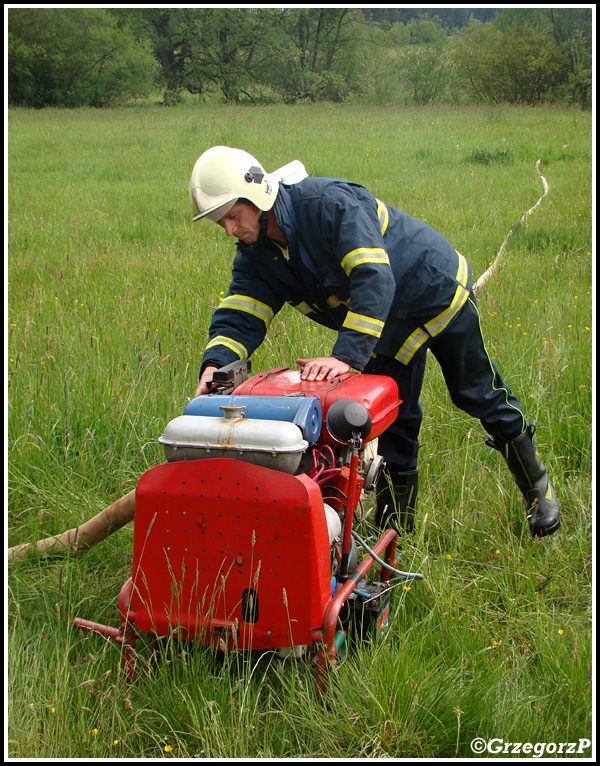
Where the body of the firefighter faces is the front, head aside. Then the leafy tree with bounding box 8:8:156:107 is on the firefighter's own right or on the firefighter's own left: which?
on the firefighter's own right

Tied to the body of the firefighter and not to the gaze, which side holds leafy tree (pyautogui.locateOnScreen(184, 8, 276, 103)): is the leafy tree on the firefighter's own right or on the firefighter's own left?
on the firefighter's own right

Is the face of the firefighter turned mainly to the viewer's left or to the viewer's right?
to the viewer's left

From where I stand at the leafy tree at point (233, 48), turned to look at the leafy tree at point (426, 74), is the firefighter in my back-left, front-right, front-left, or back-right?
front-right

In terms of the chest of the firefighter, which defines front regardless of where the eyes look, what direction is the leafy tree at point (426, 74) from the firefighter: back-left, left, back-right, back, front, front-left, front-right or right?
back-right

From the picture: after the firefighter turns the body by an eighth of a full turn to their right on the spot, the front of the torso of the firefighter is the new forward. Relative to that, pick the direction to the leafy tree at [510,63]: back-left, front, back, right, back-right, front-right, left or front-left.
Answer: right

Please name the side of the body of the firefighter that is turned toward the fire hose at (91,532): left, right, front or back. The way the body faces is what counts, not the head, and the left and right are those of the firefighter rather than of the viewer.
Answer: front

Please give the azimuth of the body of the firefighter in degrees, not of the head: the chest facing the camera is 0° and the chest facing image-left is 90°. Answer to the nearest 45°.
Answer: approximately 45°
